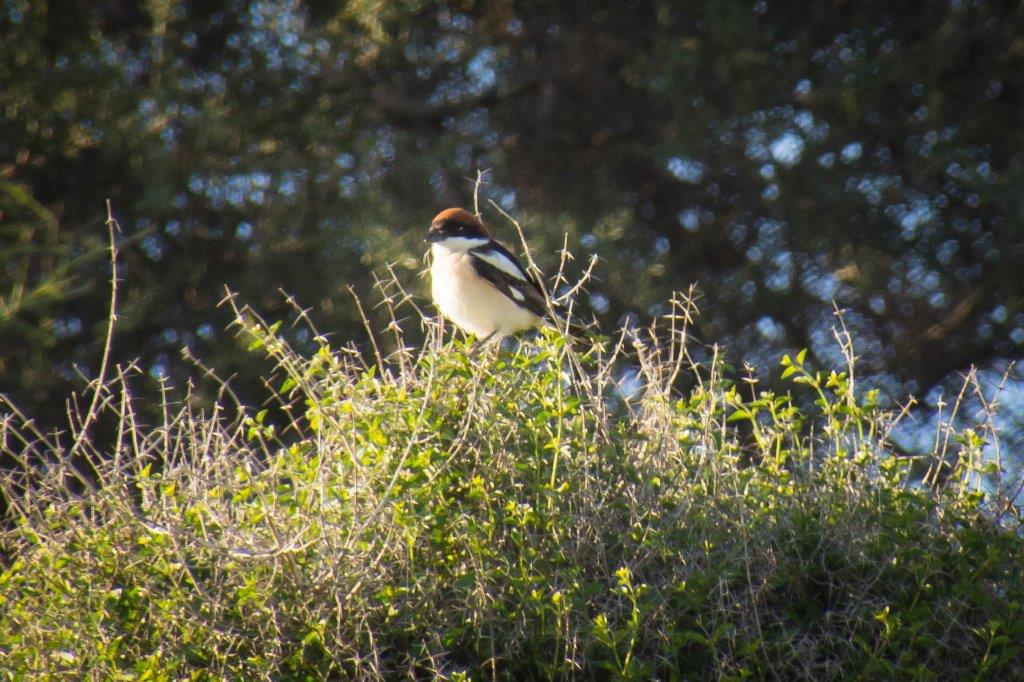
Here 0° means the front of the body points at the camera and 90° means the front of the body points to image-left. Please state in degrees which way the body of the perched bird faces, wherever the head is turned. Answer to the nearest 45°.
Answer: approximately 45°
